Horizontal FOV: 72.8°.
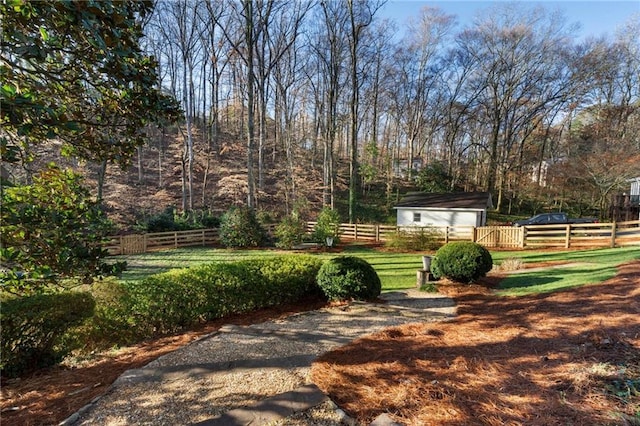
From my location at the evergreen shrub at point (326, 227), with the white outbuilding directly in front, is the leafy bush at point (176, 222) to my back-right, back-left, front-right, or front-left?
back-left

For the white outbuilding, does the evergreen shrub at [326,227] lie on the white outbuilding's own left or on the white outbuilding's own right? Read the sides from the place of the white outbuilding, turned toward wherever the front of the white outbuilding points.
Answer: on the white outbuilding's own right

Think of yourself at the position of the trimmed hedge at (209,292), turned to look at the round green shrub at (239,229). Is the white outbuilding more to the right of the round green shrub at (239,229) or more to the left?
right

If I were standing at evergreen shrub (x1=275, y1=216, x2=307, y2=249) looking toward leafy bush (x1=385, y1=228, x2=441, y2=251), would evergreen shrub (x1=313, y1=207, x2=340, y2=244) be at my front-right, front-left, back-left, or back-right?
front-left
